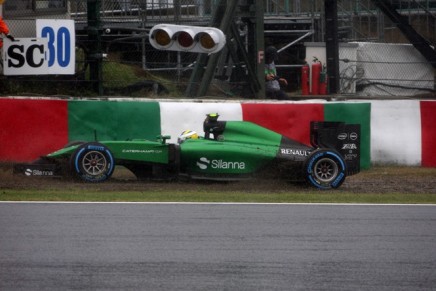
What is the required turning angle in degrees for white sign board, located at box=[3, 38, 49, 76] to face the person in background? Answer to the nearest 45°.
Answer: approximately 90° to its left

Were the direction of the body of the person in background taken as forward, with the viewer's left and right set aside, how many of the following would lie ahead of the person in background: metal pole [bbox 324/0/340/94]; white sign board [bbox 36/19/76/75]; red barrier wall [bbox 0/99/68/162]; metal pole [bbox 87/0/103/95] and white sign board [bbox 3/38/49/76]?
1

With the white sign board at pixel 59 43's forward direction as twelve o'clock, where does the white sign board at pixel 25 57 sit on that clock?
the white sign board at pixel 25 57 is roughly at 3 o'clock from the white sign board at pixel 59 43.

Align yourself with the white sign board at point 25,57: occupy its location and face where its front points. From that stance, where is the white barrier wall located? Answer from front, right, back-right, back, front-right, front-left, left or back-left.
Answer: left

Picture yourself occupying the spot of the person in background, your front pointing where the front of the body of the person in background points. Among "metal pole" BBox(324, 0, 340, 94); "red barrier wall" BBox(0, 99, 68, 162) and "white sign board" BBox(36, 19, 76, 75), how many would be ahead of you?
1

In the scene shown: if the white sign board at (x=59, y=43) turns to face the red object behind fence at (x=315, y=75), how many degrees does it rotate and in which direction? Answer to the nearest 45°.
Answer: approximately 135° to its left

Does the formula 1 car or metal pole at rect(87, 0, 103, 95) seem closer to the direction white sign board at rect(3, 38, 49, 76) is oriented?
the formula 1 car

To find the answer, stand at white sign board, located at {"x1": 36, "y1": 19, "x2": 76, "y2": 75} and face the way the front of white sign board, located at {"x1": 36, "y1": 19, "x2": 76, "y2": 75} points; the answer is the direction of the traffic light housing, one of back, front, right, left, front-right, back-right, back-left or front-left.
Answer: front-left

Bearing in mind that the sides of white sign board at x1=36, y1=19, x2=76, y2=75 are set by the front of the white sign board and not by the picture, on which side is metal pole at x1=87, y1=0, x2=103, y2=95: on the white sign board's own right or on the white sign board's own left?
on the white sign board's own left

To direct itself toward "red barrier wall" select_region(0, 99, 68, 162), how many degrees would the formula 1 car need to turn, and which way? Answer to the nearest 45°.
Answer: approximately 45° to its right

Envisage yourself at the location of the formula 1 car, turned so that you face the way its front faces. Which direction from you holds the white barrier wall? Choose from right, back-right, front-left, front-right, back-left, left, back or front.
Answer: back-right

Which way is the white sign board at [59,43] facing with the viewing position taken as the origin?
facing the viewer

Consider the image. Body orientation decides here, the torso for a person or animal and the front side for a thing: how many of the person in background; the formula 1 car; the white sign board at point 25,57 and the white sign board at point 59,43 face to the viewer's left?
1

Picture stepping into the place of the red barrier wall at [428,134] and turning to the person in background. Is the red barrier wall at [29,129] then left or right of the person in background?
left

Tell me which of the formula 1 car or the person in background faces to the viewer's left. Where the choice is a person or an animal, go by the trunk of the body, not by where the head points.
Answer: the formula 1 car

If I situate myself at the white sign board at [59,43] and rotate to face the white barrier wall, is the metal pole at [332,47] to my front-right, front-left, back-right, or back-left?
front-left

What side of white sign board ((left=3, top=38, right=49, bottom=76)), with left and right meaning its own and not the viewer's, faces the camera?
front
